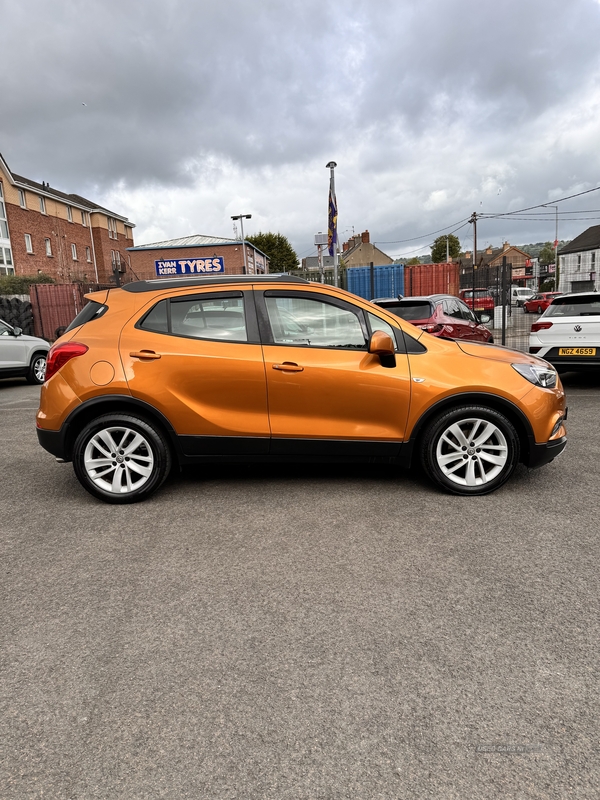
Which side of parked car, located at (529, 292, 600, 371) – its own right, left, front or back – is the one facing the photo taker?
back

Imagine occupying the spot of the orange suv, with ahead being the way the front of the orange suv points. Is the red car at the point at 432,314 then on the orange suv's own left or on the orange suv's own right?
on the orange suv's own left

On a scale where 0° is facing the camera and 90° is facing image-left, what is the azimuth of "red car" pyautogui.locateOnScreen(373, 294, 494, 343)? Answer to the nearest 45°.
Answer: approximately 225°

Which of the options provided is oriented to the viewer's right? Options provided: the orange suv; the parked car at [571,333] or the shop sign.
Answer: the orange suv

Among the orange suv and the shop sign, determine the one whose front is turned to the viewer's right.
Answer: the orange suv

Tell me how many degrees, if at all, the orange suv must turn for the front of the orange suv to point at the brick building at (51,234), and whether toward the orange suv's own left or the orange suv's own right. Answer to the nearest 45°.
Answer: approximately 135° to the orange suv's own left

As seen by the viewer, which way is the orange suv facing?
to the viewer's right

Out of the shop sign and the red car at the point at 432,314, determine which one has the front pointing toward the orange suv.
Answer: the shop sign

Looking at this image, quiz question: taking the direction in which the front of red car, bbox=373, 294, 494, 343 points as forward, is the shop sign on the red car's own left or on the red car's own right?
on the red car's own left
